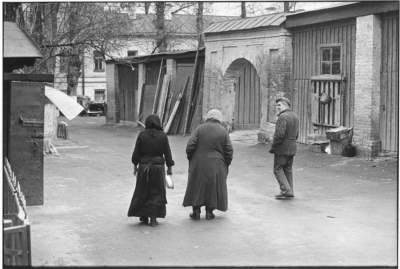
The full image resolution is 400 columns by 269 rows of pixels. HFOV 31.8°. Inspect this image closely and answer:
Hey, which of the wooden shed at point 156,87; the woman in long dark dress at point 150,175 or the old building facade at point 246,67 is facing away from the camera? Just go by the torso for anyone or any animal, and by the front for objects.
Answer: the woman in long dark dress

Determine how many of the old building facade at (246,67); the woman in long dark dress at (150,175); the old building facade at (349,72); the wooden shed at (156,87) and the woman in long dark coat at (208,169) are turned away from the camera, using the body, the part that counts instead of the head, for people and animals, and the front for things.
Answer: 2

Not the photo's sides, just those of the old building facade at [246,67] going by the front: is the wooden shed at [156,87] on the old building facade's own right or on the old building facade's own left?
on the old building facade's own right

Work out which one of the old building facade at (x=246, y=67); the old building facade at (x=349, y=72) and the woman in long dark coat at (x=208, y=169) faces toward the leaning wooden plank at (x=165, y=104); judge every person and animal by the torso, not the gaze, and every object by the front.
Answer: the woman in long dark coat

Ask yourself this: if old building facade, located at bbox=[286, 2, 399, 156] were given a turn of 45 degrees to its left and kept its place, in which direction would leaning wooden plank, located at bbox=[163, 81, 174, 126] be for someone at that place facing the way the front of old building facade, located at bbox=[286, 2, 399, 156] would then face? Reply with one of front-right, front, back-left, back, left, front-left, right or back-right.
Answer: back-right

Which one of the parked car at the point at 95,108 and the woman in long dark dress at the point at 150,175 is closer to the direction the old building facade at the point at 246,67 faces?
the woman in long dark dress

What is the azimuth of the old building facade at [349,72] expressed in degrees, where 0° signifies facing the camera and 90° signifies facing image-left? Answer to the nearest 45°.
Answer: approximately 45°

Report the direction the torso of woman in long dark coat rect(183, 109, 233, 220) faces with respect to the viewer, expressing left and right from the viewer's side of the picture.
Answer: facing away from the viewer

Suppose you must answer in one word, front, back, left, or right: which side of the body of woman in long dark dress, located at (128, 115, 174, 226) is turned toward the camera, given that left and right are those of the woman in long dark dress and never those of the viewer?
back

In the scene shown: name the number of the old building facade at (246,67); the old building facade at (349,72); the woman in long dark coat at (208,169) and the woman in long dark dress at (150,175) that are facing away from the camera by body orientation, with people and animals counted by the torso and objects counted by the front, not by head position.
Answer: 2

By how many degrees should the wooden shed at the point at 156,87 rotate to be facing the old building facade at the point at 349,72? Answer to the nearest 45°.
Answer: approximately 45° to its left

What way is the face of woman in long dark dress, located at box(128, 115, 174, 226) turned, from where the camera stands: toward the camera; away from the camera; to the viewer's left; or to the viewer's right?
away from the camera
